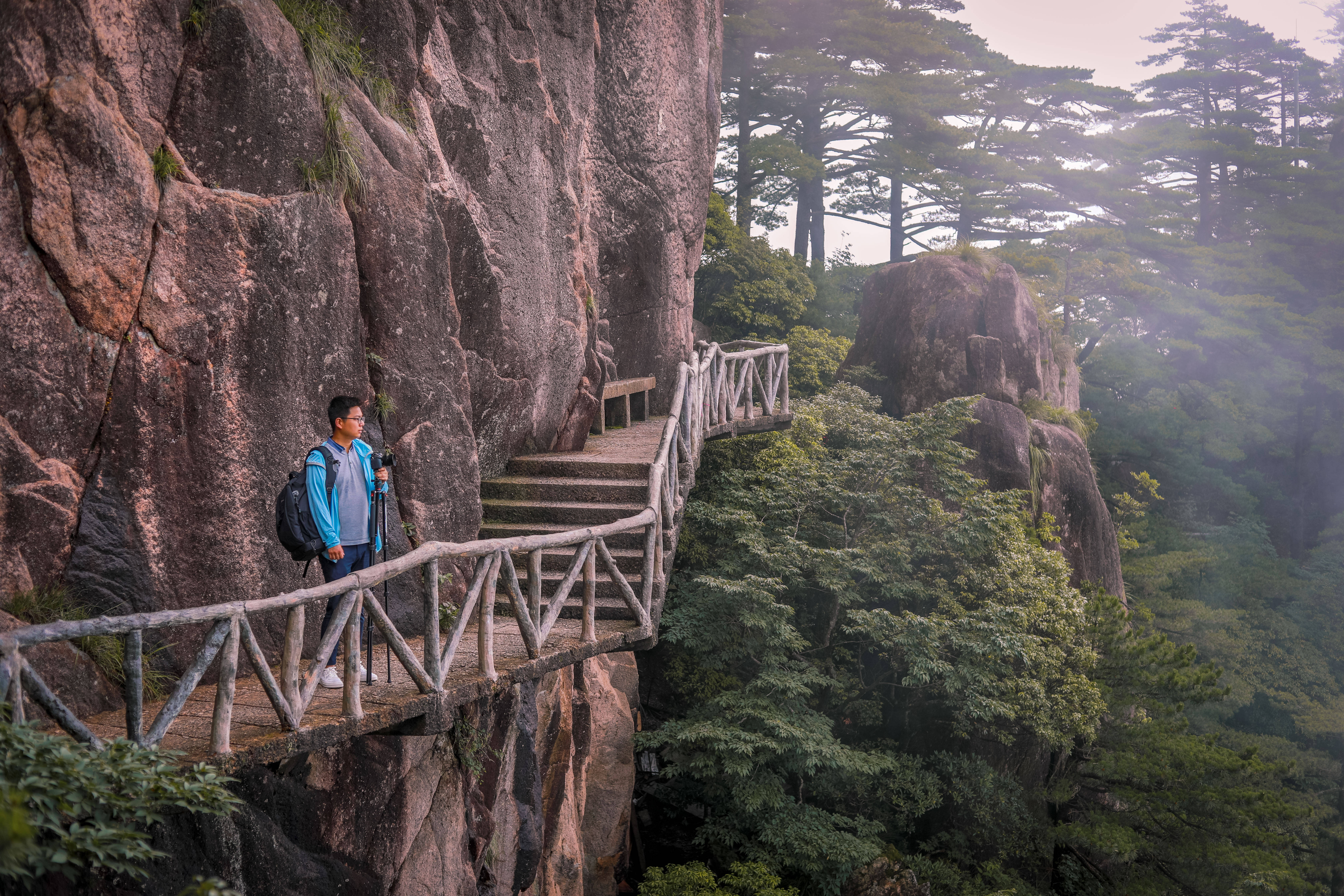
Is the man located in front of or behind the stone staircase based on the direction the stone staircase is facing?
in front

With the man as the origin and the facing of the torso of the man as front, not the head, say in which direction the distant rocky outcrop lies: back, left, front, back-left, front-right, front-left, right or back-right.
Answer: left

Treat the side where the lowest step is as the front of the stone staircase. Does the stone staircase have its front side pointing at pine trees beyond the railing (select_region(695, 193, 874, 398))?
no

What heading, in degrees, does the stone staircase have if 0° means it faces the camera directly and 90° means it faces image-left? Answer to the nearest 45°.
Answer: approximately 0°

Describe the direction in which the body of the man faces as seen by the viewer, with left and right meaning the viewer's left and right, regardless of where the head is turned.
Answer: facing the viewer and to the right of the viewer

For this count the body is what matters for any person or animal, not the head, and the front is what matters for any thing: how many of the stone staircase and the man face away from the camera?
0

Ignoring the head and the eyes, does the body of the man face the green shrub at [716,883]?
no

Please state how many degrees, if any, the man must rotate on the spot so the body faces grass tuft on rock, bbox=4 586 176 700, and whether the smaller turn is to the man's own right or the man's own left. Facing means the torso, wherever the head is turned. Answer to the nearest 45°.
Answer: approximately 135° to the man's own right

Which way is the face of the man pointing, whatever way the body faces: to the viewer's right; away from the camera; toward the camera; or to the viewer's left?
to the viewer's right

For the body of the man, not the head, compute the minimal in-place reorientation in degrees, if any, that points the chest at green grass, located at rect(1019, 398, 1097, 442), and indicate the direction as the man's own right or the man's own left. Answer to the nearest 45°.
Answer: approximately 90° to the man's own left

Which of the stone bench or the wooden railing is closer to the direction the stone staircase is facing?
the wooden railing

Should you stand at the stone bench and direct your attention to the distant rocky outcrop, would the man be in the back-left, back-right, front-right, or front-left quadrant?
back-right
